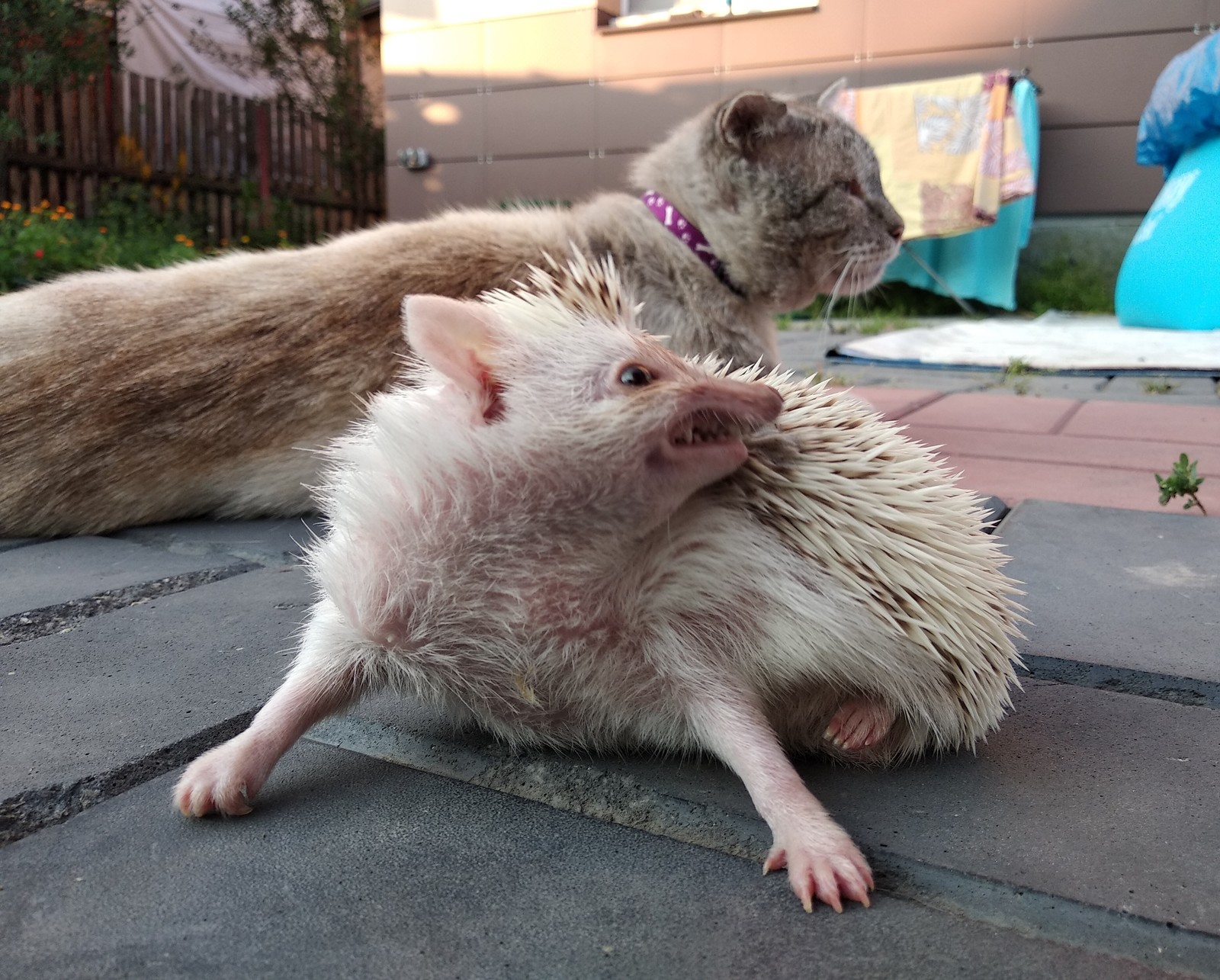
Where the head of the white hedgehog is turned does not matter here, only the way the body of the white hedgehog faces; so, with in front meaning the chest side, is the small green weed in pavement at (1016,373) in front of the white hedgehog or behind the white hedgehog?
behind

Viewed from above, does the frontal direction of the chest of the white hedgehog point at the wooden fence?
no

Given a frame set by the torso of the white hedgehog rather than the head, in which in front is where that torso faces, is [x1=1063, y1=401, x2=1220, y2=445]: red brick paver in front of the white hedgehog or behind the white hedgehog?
behind

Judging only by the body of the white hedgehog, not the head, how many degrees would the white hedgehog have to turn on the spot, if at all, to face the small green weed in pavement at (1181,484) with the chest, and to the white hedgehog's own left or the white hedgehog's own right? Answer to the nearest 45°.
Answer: approximately 180°

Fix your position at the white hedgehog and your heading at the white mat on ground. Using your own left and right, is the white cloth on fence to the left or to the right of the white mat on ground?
left

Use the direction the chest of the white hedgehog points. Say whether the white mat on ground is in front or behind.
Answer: behind

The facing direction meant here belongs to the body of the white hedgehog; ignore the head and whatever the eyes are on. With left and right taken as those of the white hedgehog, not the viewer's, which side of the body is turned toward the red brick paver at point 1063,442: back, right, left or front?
back

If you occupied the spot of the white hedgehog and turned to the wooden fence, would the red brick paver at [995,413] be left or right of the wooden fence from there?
right

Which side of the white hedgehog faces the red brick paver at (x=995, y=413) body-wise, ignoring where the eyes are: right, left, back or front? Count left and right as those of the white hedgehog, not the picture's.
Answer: back

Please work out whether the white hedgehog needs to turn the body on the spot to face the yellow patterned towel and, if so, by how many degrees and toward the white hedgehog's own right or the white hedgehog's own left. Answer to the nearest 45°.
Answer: approximately 135° to the white hedgehog's own right

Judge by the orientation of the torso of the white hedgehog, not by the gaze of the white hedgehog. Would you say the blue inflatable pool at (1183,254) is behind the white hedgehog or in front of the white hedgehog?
behind

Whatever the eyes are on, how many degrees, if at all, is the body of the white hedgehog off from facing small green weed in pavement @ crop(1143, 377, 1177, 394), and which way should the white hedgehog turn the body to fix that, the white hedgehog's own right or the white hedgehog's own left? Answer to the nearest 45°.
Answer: approximately 180°

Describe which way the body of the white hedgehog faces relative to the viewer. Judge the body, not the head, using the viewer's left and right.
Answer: facing the viewer and to the left of the viewer

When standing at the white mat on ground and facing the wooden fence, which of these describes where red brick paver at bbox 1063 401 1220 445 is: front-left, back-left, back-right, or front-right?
back-left
